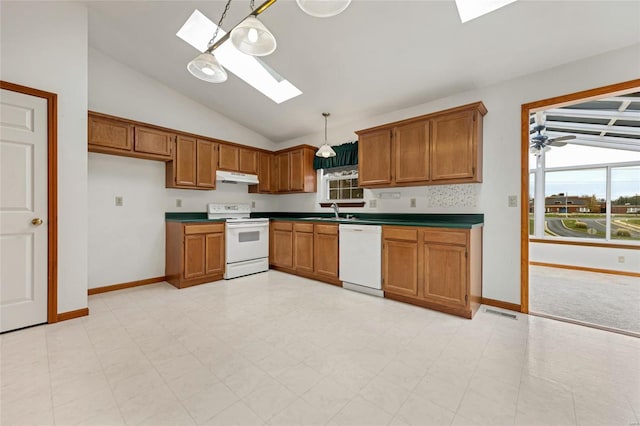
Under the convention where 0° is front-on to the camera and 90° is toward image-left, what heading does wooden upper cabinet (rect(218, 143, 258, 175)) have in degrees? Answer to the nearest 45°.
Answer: approximately 315°

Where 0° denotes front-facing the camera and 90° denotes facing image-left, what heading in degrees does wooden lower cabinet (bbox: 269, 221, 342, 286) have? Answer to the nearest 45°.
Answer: approximately 45°

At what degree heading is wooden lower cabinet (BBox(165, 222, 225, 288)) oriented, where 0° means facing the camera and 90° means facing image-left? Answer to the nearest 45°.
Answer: approximately 315°

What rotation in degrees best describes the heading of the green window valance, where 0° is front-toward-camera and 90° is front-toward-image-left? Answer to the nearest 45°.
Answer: approximately 45°

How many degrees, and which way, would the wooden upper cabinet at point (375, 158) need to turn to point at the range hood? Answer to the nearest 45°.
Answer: approximately 45° to its right

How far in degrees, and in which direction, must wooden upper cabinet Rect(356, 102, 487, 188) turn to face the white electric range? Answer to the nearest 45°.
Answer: approximately 45° to its right
